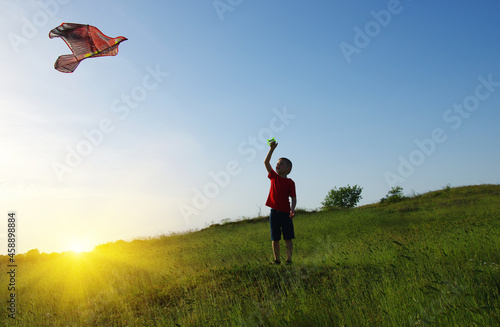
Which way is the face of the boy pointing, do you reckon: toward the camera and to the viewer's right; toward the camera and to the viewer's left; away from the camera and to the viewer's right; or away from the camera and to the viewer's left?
toward the camera and to the viewer's left

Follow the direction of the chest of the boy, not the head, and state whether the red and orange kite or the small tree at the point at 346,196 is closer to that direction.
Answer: the red and orange kite

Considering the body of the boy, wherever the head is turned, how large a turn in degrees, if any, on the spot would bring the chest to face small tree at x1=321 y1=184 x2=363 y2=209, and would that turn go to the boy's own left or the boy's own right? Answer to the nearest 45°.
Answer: approximately 135° to the boy's own right
